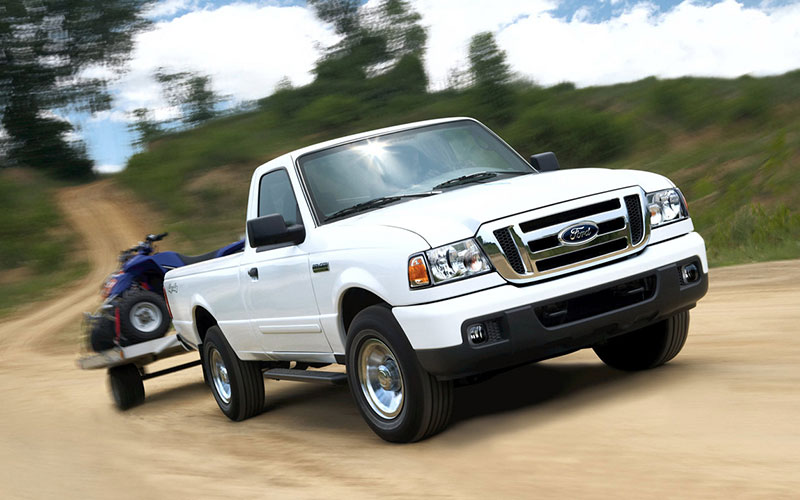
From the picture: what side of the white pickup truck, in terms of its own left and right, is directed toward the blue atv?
back

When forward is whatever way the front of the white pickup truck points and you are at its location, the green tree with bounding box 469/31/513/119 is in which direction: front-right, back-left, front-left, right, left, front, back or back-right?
back-left

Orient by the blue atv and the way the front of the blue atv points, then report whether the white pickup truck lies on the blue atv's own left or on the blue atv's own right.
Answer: on the blue atv's own left

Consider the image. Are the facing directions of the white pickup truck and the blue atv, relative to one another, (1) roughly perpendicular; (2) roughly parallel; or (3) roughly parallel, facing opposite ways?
roughly perpendicular

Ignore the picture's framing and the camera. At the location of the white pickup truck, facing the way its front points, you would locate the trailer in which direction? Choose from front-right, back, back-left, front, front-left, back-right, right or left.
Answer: back

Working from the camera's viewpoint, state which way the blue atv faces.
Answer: facing the viewer and to the left of the viewer
